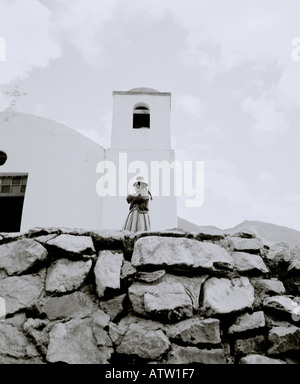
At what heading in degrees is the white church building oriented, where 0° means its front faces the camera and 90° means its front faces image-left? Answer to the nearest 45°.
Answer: approximately 0°

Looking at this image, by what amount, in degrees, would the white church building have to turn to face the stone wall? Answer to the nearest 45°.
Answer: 0° — it already faces it
